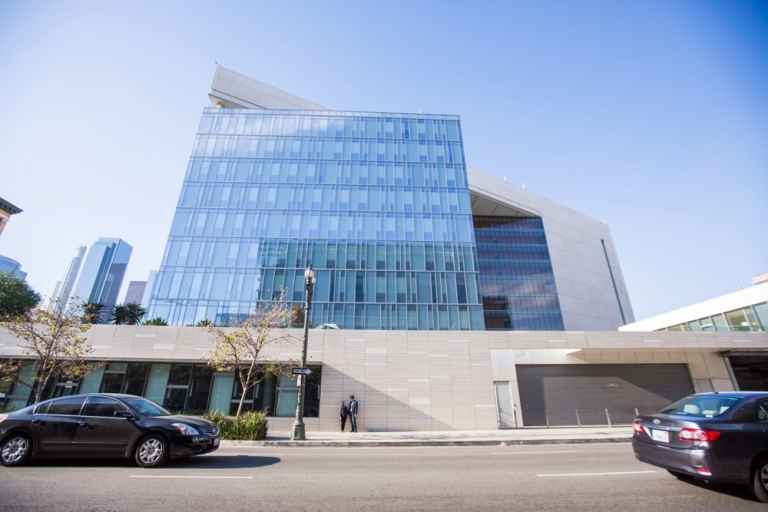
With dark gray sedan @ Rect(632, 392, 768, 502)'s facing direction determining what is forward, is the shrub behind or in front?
behind

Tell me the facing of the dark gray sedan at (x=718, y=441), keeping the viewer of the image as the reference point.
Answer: facing away from the viewer and to the right of the viewer

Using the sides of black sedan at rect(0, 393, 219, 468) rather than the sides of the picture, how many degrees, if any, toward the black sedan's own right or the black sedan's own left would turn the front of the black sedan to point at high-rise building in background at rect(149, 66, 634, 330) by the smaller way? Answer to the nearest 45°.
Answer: approximately 90° to the black sedan's own left

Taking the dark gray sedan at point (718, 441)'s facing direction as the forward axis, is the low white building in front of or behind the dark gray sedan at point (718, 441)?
in front

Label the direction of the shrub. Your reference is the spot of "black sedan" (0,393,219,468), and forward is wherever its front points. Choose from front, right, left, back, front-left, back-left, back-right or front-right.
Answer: left

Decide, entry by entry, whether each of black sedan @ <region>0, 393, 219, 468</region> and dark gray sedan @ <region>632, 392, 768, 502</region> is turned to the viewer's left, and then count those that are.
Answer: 0

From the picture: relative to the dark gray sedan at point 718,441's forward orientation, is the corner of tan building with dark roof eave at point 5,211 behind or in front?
behind

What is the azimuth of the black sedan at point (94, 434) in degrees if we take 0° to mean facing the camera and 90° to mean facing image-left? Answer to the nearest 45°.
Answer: approximately 315°

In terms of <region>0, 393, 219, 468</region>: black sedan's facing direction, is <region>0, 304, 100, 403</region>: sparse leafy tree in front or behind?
behind
